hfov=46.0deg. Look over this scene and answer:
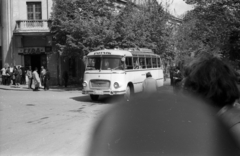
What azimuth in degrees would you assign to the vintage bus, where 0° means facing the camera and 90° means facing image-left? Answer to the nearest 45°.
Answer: approximately 45°

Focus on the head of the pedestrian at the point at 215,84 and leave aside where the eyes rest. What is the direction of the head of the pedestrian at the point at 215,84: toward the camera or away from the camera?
away from the camera

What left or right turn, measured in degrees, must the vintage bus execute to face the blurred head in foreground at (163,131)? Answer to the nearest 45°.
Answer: approximately 45° to its left

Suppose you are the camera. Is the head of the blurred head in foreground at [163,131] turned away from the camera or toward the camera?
away from the camera

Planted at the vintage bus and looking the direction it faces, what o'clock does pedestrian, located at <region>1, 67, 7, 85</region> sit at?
The pedestrian is roughly at 3 o'clock from the vintage bus.

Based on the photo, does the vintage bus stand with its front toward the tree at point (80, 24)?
no

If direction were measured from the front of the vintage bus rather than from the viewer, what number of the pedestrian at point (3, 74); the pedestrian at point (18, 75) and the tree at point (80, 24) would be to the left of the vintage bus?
0

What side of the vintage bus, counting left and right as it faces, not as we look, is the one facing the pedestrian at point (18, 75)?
right

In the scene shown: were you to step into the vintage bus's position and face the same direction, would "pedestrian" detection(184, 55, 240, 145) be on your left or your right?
on your left
